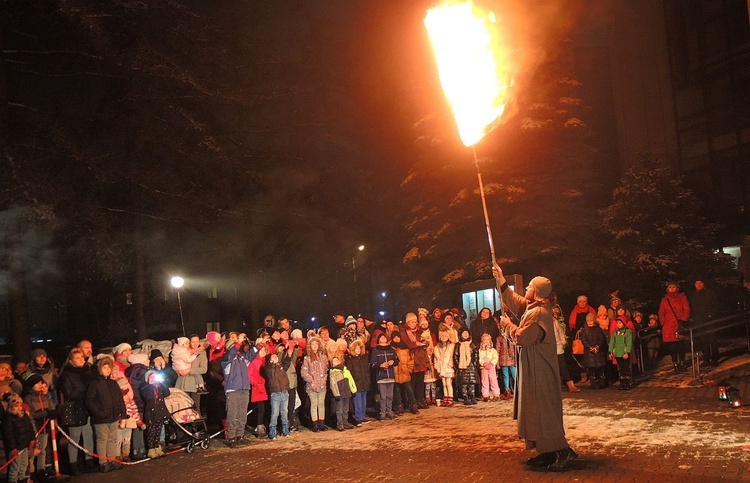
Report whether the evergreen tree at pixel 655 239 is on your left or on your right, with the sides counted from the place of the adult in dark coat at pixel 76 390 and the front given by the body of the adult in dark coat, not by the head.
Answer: on your left

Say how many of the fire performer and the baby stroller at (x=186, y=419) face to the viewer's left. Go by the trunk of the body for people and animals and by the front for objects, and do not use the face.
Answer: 1

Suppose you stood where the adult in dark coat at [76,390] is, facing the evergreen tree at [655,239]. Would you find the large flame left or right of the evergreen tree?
right

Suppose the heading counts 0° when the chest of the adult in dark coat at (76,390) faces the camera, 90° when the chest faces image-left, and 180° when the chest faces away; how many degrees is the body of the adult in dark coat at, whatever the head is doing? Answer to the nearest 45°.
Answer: approximately 315°

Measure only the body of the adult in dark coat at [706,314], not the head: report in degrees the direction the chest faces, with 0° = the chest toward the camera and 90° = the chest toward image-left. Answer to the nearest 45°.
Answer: approximately 45°

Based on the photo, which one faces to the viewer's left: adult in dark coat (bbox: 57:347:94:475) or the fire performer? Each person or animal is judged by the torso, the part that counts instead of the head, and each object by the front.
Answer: the fire performer

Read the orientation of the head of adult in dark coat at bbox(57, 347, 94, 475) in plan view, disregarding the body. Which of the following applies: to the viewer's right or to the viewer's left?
to the viewer's right

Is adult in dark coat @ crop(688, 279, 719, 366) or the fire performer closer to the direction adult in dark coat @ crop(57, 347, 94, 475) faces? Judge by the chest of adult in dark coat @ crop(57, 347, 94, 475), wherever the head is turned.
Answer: the fire performer

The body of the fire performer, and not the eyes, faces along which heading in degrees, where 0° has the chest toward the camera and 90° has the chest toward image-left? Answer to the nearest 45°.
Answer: approximately 90°
